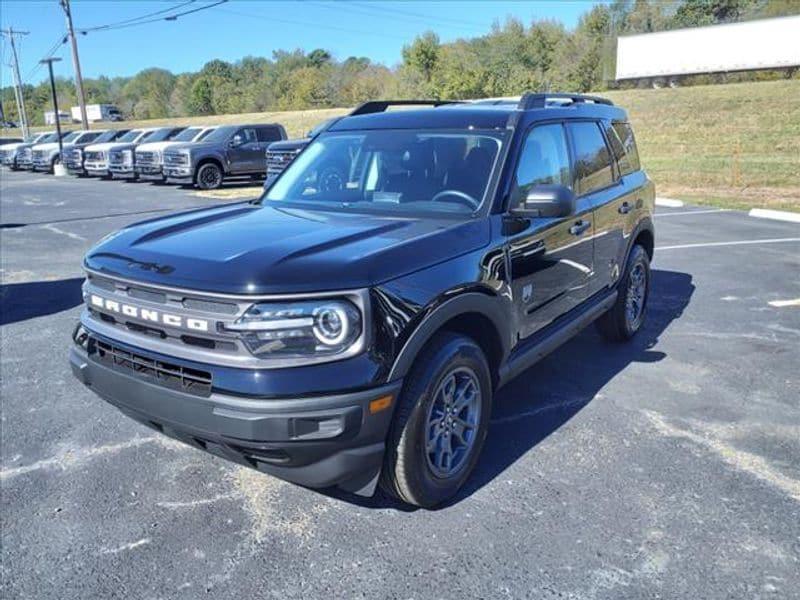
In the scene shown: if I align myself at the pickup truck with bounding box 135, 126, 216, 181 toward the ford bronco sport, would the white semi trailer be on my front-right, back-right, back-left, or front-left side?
back-left

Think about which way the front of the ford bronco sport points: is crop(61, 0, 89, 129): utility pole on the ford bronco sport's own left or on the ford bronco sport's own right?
on the ford bronco sport's own right

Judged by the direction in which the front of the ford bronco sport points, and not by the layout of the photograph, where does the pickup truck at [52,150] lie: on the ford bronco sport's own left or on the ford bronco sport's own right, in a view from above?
on the ford bronco sport's own right

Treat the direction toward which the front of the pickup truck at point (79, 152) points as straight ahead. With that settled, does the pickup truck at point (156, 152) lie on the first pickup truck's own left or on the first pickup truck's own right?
on the first pickup truck's own left

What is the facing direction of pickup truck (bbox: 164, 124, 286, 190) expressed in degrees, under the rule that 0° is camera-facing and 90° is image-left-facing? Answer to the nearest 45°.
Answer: approximately 45°

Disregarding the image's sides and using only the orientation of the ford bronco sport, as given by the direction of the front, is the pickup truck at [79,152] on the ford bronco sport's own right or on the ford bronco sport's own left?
on the ford bronco sport's own right

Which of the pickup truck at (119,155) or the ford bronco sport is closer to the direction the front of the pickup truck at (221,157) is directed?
the ford bronco sport

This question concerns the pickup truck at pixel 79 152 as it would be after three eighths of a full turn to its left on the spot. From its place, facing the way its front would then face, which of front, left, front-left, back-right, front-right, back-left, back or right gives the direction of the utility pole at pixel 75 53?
left

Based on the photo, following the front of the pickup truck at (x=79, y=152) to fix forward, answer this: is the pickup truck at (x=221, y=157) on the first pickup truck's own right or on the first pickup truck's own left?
on the first pickup truck's own left

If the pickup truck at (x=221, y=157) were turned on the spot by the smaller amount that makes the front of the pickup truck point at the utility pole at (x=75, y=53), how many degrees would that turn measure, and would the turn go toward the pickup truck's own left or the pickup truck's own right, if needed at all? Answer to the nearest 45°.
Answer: approximately 135° to the pickup truck's own right
